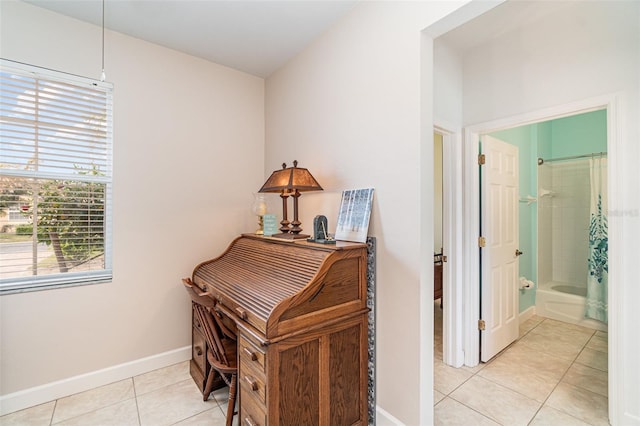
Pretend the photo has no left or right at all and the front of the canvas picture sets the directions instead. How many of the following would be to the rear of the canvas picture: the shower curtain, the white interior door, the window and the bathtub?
3

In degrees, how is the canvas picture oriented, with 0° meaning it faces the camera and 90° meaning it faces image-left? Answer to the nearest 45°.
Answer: approximately 45°

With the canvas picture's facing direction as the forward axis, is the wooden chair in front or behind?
in front

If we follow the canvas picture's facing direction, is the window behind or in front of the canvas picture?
in front

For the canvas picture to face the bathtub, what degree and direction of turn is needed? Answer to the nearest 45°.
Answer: approximately 180°

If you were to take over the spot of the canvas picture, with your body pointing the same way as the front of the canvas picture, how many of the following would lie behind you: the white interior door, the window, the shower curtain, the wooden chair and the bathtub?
3

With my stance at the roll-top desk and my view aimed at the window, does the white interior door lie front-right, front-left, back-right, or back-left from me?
back-right

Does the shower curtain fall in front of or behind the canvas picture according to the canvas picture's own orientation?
behind

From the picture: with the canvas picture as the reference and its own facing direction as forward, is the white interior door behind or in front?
behind

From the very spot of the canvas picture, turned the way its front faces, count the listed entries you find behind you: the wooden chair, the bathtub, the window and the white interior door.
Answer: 2

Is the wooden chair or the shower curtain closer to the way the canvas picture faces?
the wooden chair

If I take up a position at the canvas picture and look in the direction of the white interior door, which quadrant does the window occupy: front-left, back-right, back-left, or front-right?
back-left

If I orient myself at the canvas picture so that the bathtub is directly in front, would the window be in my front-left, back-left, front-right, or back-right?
back-left

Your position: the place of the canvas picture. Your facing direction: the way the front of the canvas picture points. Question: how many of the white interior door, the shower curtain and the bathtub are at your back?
3

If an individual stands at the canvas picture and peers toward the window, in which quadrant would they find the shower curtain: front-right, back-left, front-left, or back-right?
back-right
